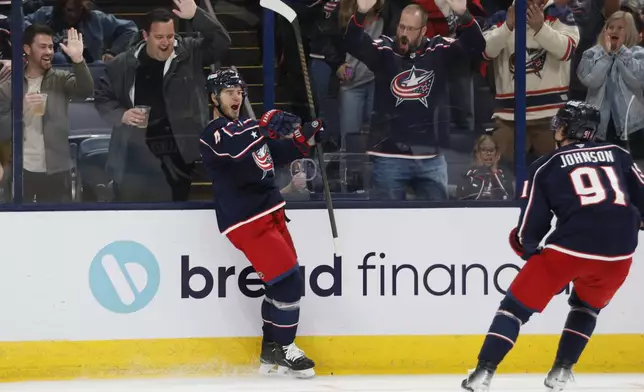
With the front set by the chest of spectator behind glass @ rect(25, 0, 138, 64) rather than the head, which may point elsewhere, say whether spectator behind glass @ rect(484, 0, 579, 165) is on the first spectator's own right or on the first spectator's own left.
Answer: on the first spectator's own left

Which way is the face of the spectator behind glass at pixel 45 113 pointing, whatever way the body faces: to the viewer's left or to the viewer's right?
to the viewer's right

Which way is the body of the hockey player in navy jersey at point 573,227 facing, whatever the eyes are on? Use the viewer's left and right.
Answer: facing away from the viewer and to the left of the viewer

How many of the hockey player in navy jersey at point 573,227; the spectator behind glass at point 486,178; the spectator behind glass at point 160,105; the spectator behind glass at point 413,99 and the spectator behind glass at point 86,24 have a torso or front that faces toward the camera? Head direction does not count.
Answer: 4

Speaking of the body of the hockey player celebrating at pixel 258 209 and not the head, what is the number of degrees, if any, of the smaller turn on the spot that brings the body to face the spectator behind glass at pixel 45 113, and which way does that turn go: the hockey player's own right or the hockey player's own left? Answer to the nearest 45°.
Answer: approximately 135° to the hockey player's own right

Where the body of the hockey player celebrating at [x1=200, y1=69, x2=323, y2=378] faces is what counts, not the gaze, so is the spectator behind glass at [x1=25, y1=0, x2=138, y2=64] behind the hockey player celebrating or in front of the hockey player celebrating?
behind
